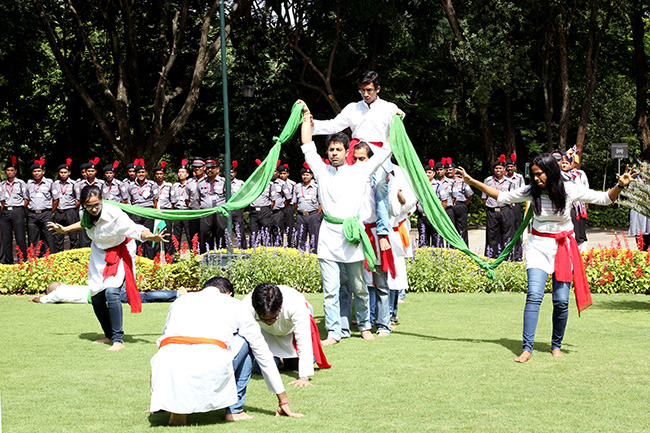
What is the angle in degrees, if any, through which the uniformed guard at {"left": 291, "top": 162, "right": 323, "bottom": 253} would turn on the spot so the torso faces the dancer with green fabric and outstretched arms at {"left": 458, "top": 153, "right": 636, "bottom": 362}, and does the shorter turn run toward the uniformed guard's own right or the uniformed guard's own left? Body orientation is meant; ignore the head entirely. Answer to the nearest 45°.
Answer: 0° — they already face them

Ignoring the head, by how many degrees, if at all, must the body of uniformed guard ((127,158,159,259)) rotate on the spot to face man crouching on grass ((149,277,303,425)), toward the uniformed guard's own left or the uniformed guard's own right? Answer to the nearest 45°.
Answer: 0° — they already face them

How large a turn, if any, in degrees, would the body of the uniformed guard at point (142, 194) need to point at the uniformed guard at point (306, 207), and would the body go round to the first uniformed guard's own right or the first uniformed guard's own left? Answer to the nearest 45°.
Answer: approximately 90° to the first uniformed guard's own left

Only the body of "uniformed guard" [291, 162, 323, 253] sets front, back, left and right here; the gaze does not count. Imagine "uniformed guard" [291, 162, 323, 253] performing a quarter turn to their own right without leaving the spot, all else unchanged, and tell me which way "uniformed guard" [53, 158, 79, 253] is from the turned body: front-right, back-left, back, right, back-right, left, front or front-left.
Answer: front

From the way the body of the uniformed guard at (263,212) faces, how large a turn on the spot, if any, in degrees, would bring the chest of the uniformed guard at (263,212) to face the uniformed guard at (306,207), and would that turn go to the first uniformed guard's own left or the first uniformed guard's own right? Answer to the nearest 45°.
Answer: approximately 90° to the first uniformed guard's own left

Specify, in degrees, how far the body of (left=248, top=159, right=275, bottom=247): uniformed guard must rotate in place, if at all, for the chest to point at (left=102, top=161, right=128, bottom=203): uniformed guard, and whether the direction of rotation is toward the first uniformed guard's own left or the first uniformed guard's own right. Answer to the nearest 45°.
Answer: approximately 90° to the first uniformed guard's own right

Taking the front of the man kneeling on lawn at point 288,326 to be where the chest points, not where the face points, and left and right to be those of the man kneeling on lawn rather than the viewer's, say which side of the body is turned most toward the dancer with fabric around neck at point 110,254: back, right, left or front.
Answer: right

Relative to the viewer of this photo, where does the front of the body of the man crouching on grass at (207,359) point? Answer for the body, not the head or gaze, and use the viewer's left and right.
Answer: facing away from the viewer and to the right of the viewer
